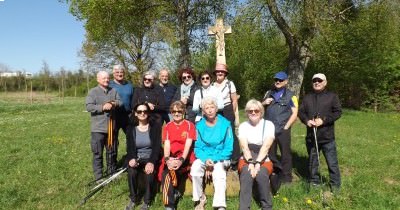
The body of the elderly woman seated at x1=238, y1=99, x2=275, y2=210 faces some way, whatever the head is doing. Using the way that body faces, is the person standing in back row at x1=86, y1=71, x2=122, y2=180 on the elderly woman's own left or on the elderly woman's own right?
on the elderly woman's own right

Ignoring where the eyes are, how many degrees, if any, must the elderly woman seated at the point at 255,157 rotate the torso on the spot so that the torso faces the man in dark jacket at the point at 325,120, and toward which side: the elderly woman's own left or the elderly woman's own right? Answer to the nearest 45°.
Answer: approximately 135° to the elderly woman's own left

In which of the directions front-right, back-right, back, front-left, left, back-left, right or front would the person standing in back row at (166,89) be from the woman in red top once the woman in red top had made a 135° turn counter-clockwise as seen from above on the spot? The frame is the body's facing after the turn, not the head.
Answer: front-left

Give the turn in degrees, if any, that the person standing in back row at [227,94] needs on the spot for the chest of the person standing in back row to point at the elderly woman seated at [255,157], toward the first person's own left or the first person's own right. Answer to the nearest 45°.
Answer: approximately 45° to the first person's own left

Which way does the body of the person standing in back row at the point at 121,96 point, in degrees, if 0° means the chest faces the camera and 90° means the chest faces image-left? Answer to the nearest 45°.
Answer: approximately 0°

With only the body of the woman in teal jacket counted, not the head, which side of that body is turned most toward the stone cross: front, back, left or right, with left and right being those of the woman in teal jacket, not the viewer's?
back

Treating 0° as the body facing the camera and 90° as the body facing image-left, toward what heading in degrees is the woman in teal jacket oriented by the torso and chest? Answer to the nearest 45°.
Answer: approximately 0°
